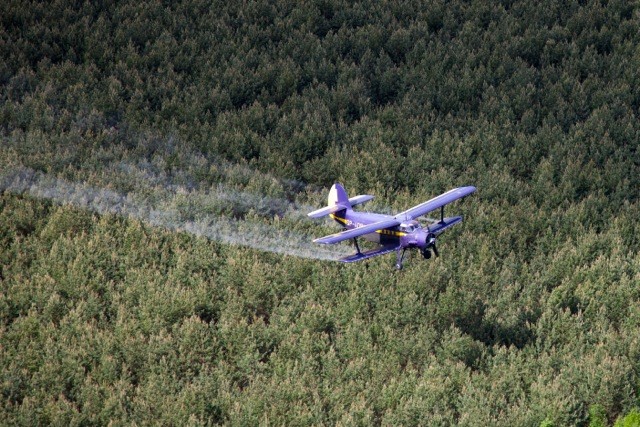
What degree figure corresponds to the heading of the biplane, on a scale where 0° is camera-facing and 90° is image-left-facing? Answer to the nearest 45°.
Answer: approximately 315°
